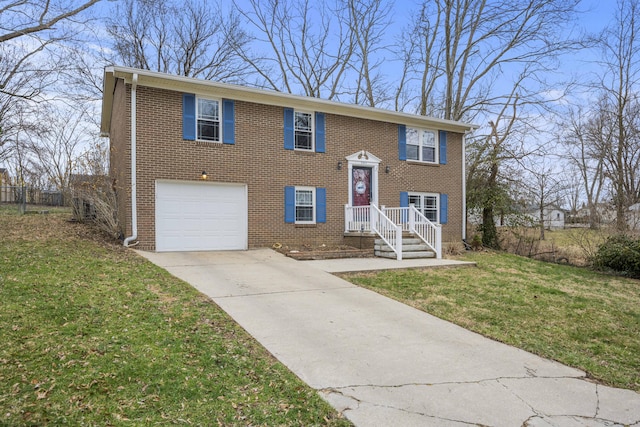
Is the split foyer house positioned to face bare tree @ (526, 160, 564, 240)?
no
